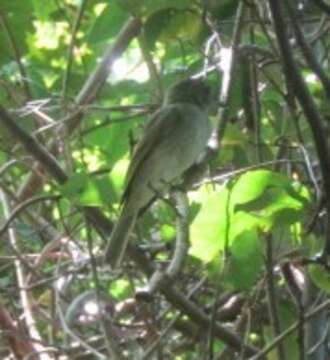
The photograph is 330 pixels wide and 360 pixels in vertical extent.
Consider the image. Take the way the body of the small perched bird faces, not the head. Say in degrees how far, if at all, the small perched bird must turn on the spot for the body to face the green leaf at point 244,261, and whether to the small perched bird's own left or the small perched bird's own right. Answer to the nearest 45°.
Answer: approximately 45° to the small perched bird's own right

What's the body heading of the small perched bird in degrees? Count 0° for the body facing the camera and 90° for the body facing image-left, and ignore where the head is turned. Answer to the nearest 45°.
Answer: approximately 315°

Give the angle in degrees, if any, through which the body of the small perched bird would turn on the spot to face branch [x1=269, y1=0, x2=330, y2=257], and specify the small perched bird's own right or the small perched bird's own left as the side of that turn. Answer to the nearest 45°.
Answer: approximately 45° to the small perched bird's own right

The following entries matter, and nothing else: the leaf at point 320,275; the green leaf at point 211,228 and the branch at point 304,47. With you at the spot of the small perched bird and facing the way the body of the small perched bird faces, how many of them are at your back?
0

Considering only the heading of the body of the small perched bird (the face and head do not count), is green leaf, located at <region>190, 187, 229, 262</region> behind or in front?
in front

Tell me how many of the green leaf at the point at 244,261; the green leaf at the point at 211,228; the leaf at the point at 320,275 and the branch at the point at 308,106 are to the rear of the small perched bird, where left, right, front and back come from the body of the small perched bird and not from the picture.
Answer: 0

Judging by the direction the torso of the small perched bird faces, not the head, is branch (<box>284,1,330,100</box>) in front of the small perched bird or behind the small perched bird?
in front
